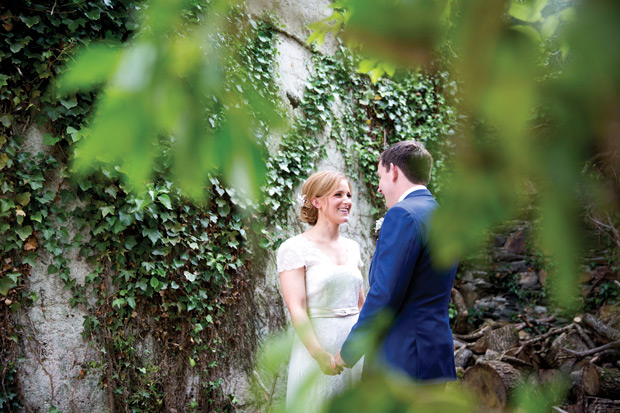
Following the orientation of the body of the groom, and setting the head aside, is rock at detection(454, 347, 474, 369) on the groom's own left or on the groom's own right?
on the groom's own right

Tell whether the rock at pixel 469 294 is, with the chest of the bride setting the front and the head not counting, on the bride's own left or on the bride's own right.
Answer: on the bride's own left

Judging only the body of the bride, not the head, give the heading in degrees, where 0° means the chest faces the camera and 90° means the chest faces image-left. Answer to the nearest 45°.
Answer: approximately 315°

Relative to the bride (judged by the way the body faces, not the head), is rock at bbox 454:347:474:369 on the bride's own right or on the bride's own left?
on the bride's own left

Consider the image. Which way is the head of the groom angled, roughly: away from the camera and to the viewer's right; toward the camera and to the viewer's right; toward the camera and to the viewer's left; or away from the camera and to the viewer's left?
away from the camera and to the viewer's left

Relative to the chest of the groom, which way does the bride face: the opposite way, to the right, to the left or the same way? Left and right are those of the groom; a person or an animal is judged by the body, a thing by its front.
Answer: the opposite way

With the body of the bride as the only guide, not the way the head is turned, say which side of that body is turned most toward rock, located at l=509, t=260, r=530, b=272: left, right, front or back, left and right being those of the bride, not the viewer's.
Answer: left

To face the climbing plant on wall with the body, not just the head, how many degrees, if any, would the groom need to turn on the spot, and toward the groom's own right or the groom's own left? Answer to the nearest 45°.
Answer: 0° — they already face it

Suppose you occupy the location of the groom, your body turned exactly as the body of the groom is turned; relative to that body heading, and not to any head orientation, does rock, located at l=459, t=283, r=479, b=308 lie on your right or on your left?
on your right

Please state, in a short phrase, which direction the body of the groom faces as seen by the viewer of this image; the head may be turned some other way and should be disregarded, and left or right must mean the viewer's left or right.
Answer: facing away from the viewer and to the left of the viewer

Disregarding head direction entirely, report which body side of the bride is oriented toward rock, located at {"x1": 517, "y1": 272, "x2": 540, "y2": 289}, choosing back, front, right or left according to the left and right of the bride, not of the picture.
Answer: left

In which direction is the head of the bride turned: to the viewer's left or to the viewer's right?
to the viewer's right

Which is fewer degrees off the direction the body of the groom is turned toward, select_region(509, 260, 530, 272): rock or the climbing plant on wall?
the climbing plant on wall

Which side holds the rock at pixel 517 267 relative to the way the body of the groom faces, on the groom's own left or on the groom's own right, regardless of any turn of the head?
on the groom's own right
